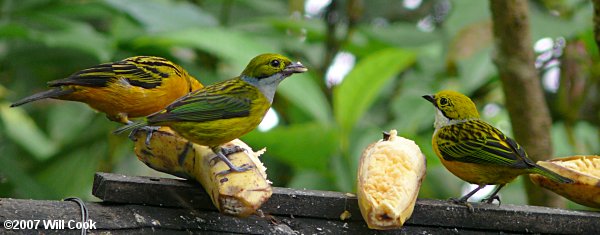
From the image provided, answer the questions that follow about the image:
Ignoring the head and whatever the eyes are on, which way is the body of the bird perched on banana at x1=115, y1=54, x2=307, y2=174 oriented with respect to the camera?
to the viewer's right

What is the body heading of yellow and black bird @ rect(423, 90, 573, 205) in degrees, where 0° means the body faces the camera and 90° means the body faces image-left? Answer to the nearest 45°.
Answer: approximately 90°

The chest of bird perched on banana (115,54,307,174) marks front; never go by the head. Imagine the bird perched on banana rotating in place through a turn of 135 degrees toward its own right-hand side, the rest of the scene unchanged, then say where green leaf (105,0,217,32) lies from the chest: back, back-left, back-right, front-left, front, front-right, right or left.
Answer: back-right

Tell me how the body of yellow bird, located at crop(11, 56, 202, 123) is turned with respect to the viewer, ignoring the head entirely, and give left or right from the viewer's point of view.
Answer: facing to the right of the viewer

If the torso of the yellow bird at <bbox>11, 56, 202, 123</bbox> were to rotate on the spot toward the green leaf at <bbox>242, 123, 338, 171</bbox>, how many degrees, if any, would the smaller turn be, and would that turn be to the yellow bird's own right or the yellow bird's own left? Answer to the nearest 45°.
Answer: approximately 45° to the yellow bird's own left

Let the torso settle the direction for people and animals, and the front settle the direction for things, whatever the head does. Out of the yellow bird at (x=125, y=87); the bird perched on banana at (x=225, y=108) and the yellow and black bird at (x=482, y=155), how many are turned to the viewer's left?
1
